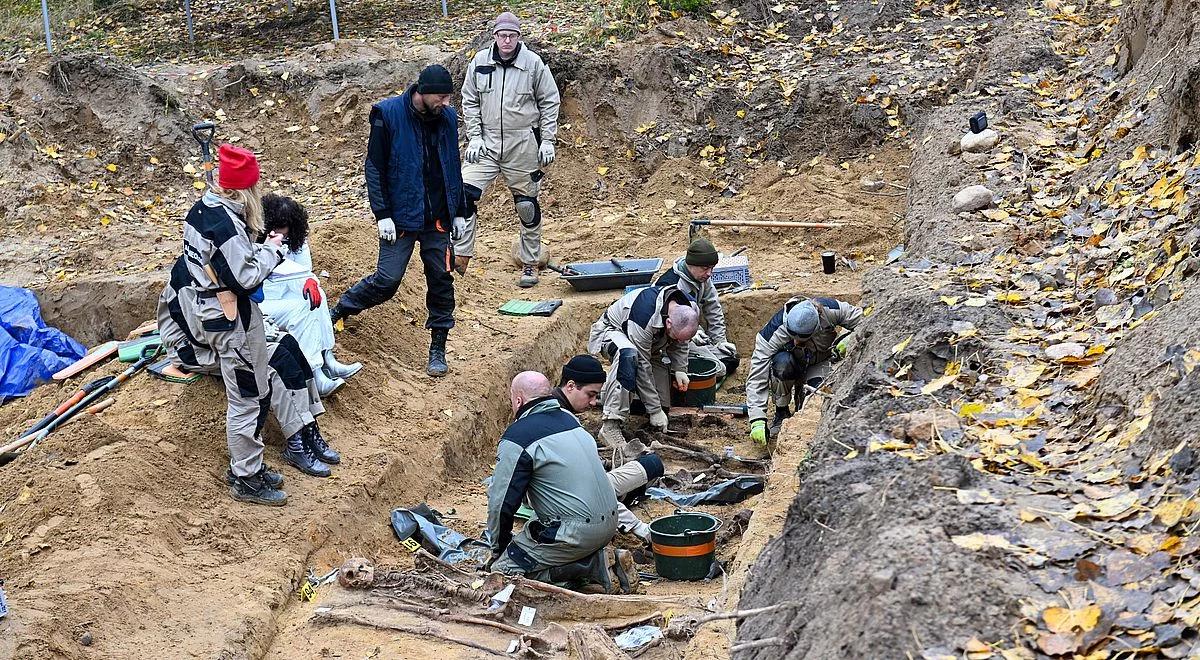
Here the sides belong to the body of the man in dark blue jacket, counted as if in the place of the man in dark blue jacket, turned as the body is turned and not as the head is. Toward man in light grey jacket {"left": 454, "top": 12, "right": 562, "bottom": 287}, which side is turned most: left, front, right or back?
left

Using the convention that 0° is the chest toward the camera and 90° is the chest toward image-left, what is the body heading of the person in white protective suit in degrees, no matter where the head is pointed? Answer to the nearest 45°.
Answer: approximately 270°

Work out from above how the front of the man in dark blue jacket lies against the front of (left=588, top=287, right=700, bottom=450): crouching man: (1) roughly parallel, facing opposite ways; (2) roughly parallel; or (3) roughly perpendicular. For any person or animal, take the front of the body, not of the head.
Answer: roughly parallel

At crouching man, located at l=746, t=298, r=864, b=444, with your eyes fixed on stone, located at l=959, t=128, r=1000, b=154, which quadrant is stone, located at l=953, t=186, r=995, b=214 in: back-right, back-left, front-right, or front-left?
front-right

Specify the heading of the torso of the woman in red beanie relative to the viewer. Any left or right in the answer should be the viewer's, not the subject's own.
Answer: facing to the right of the viewer

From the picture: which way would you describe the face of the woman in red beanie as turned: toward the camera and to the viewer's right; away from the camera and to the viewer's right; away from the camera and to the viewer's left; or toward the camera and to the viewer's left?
away from the camera and to the viewer's right

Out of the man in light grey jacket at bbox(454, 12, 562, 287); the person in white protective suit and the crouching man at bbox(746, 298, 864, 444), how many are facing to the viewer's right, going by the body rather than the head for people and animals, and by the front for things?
1

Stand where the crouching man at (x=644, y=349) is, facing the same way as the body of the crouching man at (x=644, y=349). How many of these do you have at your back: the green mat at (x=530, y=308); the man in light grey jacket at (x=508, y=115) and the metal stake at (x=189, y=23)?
3

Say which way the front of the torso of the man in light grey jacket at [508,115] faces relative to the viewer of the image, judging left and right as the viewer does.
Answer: facing the viewer

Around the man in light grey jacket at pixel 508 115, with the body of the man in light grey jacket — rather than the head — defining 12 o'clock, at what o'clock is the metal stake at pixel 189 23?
The metal stake is roughly at 5 o'clock from the man in light grey jacket.

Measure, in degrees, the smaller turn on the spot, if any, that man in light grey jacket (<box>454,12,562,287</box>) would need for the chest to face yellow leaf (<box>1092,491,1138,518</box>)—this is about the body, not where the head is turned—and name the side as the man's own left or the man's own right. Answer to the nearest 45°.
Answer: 0° — they already face it

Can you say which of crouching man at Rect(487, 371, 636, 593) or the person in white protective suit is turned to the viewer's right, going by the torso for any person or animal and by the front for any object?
the person in white protective suit

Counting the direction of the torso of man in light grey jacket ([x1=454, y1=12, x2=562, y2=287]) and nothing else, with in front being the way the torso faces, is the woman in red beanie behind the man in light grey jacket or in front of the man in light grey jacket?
in front

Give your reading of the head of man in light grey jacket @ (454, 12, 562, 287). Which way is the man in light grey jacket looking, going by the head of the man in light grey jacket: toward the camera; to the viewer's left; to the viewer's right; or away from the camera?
toward the camera

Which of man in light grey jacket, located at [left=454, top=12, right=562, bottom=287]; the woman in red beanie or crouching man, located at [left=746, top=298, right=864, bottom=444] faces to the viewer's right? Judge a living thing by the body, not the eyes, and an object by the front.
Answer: the woman in red beanie
